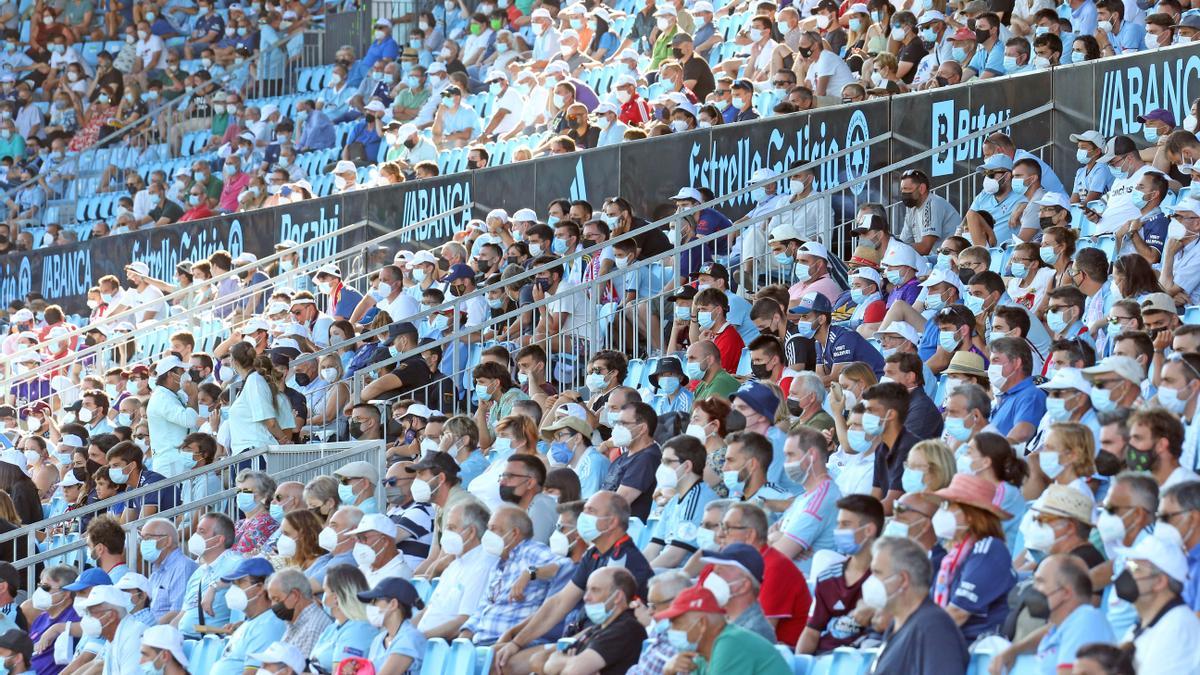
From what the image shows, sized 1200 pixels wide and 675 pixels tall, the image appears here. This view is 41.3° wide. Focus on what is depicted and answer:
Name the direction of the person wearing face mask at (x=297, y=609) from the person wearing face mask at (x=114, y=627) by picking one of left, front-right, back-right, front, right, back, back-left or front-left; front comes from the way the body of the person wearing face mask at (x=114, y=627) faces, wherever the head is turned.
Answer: back-left

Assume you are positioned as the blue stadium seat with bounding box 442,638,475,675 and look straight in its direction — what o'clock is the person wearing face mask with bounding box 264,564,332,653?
The person wearing face mask is roughly at 3 o'clock from the blue stadium seat.

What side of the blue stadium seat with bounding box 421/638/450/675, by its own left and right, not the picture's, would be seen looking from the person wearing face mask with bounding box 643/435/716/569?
back

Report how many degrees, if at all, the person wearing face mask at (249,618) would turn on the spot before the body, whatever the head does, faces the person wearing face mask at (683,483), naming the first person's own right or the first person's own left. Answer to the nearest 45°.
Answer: approximately 180°

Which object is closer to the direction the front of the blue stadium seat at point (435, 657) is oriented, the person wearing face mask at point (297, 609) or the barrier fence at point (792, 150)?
the person wearing face mask

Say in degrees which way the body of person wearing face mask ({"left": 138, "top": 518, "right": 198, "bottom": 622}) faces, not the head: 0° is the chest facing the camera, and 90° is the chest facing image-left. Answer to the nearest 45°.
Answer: approximately 45°
